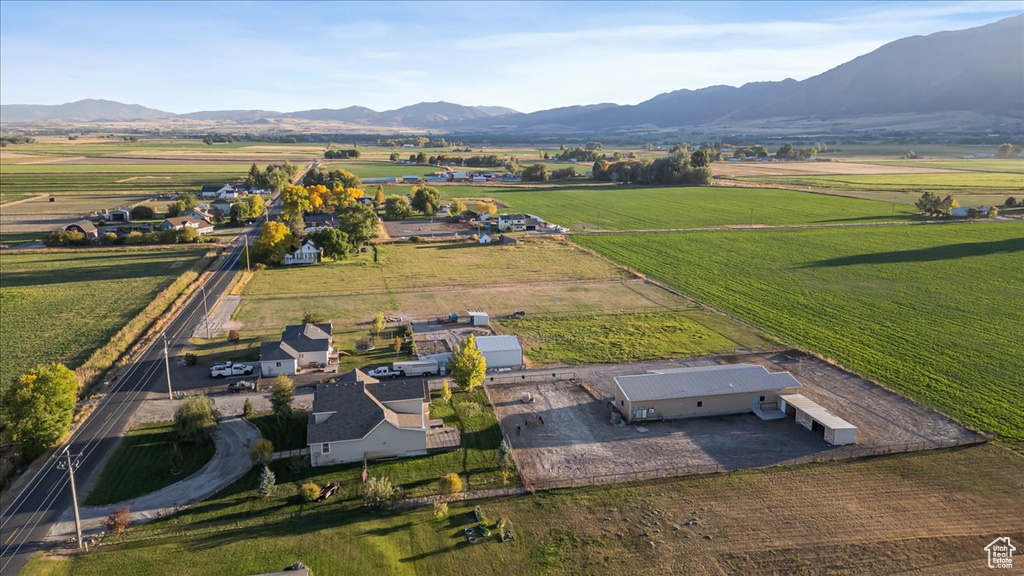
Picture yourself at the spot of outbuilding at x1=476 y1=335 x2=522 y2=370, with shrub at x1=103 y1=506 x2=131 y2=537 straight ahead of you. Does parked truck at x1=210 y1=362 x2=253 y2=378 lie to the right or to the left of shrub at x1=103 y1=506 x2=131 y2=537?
right

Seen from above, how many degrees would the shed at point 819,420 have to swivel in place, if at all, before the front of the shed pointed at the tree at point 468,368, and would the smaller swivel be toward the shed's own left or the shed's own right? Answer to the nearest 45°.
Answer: approximately 45° to the shed's own right

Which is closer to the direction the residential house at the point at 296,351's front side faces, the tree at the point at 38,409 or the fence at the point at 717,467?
the tree

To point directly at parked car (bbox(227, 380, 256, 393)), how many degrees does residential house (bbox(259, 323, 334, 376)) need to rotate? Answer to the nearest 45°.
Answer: approximately 45° to its left

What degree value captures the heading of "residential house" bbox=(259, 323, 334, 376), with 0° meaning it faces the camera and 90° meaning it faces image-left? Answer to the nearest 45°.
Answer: approximately 90°

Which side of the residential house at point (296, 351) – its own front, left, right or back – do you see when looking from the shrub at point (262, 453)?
left

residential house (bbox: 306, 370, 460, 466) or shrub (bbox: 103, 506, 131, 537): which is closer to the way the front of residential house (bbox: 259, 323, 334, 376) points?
the shrub

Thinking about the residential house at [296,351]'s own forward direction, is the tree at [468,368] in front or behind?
behind
